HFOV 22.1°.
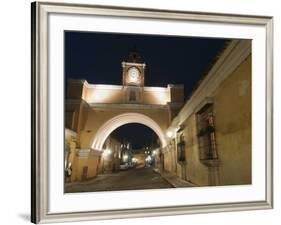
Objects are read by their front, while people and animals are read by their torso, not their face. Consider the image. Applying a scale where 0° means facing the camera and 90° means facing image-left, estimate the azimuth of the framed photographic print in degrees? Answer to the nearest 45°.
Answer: approximately 315°
